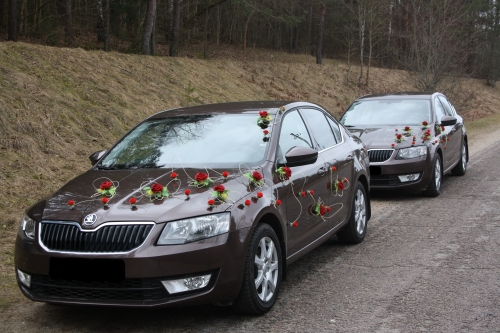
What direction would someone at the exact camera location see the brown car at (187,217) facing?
facing the viewer and to the left of the viewer

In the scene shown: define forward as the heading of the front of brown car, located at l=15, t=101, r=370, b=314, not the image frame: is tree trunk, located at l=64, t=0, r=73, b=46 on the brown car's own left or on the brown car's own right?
on the brown car's own right

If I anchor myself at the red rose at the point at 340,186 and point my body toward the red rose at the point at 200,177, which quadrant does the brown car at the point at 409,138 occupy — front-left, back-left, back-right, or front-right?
back-right

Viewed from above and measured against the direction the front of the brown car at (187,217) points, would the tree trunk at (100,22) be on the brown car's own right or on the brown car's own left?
on the brown car's own right

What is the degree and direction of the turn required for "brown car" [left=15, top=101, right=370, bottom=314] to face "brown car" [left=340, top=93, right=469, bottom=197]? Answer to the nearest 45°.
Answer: approximately 180°

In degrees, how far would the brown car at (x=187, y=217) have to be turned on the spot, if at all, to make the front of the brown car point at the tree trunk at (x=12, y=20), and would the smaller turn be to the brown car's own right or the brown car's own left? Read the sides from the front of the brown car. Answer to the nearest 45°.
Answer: approximately 135° to the brown car's own right
